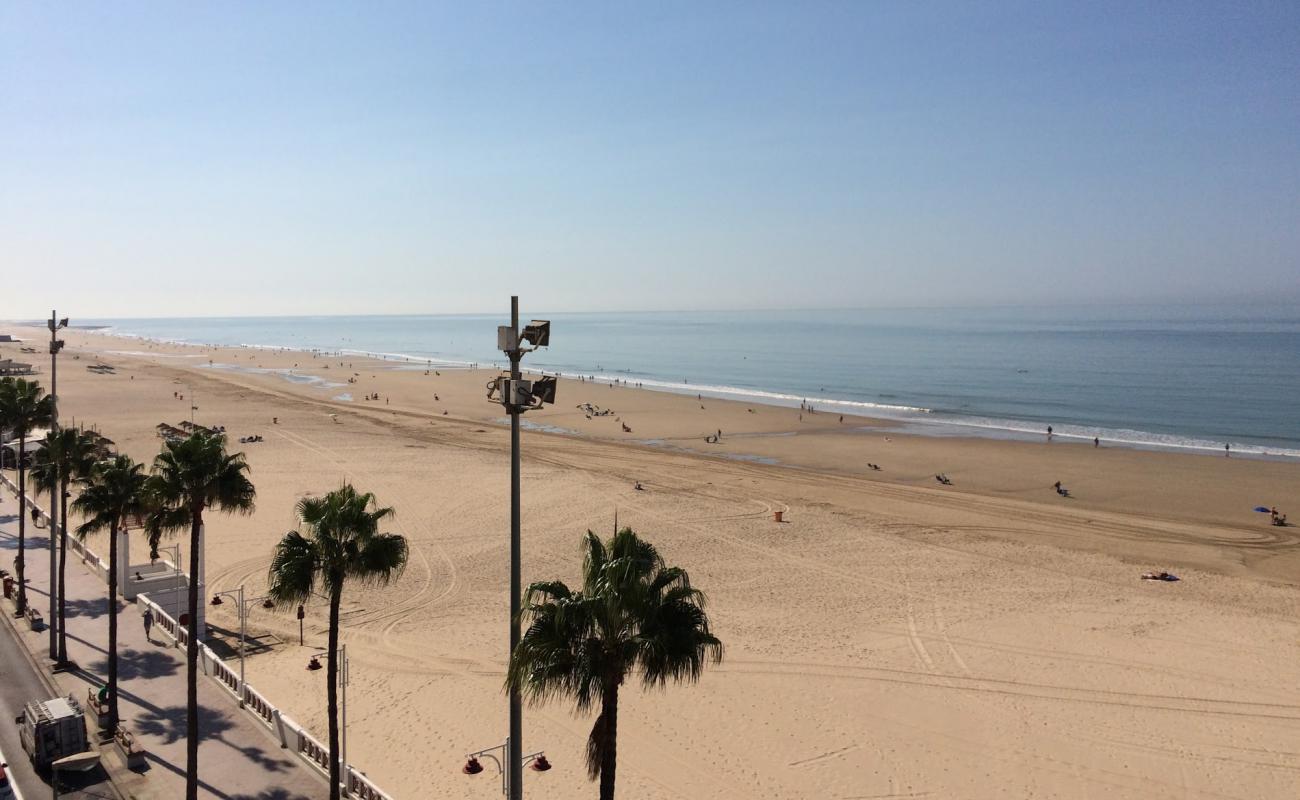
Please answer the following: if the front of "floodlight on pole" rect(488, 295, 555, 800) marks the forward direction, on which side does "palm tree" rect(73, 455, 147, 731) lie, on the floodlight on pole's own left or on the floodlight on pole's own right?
on the floodlight on pole's own left

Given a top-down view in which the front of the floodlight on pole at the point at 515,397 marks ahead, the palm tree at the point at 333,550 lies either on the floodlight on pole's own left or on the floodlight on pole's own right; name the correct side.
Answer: on the floodlight on pole's own left
